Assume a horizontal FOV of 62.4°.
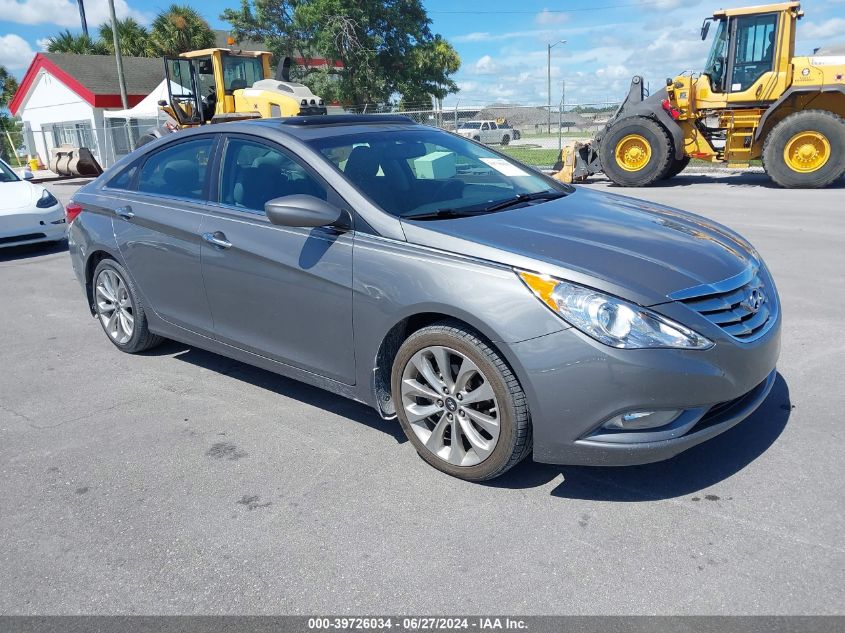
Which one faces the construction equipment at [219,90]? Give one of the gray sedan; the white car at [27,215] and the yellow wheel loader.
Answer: the yellow wheel loader

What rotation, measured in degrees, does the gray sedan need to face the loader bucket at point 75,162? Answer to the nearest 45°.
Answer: approximately 180°

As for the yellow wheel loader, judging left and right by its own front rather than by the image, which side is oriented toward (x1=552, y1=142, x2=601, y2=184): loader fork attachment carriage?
front

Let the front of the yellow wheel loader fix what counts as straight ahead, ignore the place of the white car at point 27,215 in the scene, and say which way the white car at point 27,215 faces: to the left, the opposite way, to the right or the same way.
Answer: the opposite way

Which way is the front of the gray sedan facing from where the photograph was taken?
facing the viewer and to the right of the viewer

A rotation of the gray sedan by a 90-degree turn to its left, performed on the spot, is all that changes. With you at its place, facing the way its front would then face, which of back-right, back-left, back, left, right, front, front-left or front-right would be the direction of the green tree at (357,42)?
front-left

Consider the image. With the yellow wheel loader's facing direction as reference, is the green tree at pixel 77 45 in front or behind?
in front

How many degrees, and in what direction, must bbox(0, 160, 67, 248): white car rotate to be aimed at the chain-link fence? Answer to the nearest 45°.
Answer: approximately 90° to its left

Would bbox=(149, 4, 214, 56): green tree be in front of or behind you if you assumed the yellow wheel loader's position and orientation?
in front

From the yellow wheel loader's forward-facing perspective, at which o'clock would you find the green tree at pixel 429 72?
The green tree is roughly at 2 o'clock from the yellow wheel loader.

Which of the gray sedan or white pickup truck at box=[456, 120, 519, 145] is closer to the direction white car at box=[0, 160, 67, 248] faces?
the gray sedan

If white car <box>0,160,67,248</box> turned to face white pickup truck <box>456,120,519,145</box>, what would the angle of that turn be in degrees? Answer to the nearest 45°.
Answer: approximately 90° to its left

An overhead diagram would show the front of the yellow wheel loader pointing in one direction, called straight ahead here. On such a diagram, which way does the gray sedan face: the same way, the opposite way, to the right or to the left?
the opposite way

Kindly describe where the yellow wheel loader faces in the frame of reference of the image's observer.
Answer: facing to the left of the viewer
